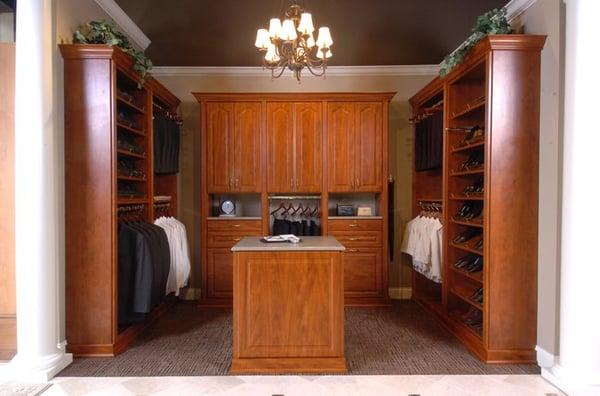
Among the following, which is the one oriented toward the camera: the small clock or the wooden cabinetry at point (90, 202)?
the small clock

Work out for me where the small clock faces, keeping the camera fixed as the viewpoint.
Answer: facing the viewer

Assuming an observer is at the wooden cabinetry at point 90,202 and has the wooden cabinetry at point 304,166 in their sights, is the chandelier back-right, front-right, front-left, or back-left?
front-right

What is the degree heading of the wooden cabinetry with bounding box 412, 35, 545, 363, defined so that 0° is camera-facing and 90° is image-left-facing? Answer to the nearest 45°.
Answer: approximately 90°

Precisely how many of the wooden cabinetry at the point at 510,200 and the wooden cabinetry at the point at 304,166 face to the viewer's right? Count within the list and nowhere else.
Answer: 0

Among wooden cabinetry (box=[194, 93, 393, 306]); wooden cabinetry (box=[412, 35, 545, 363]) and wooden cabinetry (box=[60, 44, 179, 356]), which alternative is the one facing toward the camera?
wooden cabinetry (box=[194, 93, 393, 306])

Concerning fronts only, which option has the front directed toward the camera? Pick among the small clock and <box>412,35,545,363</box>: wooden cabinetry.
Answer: the small clock

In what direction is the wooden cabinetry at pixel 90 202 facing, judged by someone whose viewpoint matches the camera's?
facing to the right of the viewer

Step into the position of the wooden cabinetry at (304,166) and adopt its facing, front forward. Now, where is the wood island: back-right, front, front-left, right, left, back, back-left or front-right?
front
